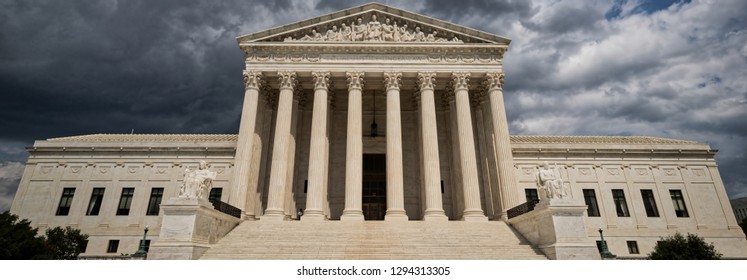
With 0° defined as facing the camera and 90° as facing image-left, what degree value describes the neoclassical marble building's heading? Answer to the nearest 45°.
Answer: approximately 0°

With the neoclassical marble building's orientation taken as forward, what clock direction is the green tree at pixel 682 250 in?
The green tree is roughly at 10 o'clock from the neoclassical marble building.

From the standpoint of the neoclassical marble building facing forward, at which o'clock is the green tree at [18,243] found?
The green tree is roughly at 2 o'clock from the neoclassical marble building.
